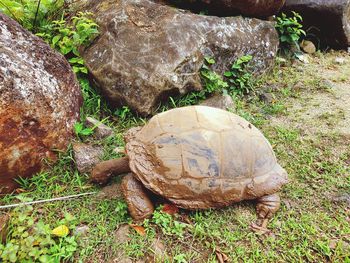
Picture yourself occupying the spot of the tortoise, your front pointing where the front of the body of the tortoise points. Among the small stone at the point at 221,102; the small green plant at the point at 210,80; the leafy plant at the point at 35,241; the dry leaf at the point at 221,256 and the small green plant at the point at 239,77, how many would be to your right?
3

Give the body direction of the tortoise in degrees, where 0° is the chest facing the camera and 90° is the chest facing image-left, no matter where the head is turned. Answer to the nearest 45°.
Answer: approximately 90°

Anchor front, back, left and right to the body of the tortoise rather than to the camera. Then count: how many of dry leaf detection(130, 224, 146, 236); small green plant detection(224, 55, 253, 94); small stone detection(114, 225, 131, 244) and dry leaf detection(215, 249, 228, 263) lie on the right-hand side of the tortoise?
1

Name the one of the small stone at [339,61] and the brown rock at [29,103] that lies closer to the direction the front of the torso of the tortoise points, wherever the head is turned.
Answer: the brown rock

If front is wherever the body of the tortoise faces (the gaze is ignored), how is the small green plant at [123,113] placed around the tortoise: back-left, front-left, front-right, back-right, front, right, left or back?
front-right

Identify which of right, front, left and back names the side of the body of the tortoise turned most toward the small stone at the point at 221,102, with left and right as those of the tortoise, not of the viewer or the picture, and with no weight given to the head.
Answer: right

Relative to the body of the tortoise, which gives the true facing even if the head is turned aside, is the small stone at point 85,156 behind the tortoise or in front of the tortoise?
in front

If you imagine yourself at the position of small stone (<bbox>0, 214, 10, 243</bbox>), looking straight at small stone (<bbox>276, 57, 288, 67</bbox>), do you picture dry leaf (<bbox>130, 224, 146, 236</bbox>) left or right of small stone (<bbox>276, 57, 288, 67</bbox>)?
right

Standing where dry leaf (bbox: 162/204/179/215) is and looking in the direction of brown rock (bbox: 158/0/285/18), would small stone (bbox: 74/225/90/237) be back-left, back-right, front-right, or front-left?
back-left

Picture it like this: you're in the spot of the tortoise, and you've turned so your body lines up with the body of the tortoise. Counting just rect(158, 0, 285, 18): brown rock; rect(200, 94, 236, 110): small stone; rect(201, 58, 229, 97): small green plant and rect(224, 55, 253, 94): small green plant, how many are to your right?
4

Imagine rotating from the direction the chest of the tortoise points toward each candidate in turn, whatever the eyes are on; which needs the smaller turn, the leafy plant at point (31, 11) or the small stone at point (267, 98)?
the leafy plant
